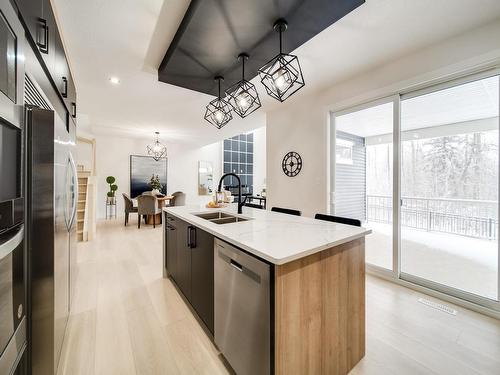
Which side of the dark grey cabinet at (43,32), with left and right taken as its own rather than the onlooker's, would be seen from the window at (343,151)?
front

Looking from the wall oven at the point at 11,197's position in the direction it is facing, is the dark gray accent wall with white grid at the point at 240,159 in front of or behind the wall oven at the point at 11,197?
in front

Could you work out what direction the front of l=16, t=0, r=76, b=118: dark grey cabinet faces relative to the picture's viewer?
facing to the right of the viewer

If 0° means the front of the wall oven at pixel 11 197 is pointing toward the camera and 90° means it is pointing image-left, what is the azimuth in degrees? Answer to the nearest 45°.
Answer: approximately 270°

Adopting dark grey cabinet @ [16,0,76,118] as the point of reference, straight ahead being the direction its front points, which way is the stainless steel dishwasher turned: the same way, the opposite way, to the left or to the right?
the opposite way

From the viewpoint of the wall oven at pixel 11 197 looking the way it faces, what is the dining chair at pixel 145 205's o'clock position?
The dining chair is roughly at 10 o'clock from the wall oven.

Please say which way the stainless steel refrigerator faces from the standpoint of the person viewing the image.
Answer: facing to the right of the viewer

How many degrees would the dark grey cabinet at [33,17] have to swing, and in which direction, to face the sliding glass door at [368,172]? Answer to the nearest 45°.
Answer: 0° — it already faces it

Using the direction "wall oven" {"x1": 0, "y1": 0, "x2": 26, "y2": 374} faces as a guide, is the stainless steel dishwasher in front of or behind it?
in front

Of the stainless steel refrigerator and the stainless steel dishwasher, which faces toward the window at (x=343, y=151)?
the stainless steel refrigerator

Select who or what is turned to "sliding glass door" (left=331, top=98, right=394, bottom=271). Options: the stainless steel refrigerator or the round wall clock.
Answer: the stainless steel refrigerator

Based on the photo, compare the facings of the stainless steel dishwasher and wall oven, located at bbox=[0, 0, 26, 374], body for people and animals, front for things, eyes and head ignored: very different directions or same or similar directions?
very different directions

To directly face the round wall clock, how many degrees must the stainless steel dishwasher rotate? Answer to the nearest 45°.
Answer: approximately 135° to its right
